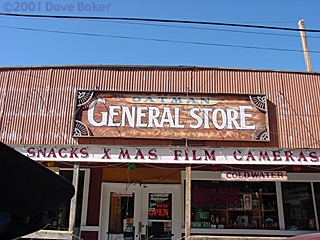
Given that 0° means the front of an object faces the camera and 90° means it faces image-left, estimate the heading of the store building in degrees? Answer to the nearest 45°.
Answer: approximately 0°
